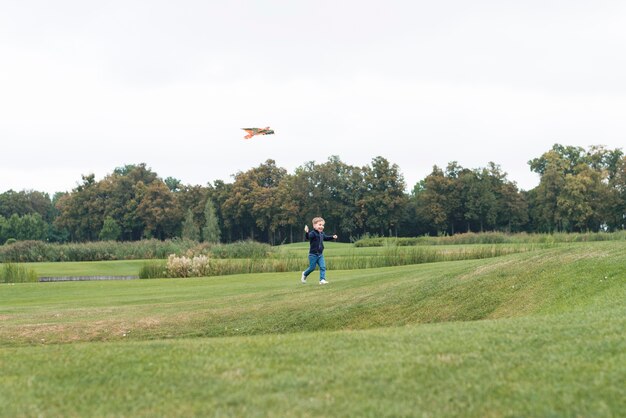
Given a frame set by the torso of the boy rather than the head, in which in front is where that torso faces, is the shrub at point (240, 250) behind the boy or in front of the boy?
behind

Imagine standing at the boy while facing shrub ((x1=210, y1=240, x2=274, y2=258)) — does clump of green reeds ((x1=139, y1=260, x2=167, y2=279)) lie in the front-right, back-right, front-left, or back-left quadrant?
front-left

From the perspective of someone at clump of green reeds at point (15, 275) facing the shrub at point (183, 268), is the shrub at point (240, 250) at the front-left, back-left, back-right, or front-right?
front-left

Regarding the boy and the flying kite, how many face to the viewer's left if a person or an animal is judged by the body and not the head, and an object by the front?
0

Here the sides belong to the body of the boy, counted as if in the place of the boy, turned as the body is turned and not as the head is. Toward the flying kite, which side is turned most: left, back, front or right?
back

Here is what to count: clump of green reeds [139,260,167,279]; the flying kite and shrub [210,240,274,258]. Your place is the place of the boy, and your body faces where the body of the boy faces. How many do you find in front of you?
0

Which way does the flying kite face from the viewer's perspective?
to the viewer's right
